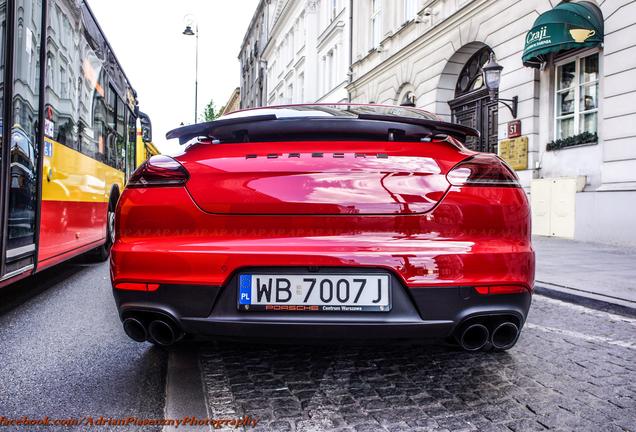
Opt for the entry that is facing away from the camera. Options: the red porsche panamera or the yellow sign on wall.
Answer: the red porsche panamera

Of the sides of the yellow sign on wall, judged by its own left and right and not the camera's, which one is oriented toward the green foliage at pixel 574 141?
left

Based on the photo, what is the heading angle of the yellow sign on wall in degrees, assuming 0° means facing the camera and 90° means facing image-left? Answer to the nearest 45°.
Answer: approximately 45°

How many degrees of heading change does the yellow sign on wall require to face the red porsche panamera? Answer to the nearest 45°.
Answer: approximately 45° to its left

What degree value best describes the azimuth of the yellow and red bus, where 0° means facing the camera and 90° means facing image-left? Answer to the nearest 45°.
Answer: approximately 225°

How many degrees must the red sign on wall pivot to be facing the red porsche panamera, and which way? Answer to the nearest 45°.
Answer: approximately 45° to its left

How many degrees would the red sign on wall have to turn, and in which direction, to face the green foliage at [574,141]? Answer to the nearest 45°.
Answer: approximately 90° to its left

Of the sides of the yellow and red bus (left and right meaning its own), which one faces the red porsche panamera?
right

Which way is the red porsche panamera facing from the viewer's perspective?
away from the camera

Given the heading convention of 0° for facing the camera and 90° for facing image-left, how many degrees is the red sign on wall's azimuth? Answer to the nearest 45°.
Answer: approximately 45°
